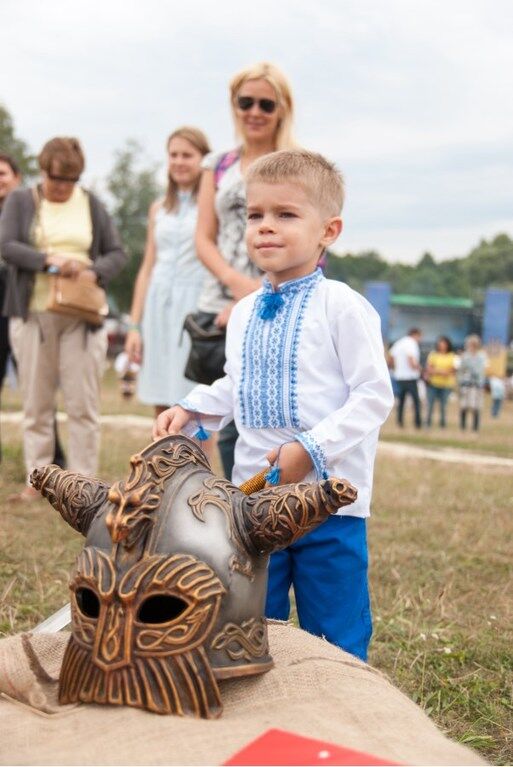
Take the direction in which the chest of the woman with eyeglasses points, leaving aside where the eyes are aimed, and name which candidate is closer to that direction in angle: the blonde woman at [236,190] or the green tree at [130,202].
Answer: the blonde woman

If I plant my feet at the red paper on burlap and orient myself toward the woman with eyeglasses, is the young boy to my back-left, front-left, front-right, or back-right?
front-right

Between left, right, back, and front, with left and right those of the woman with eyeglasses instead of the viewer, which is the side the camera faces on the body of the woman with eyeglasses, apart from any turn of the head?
front

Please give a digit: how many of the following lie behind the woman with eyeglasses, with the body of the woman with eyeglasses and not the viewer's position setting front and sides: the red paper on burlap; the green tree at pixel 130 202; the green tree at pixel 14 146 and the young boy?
2

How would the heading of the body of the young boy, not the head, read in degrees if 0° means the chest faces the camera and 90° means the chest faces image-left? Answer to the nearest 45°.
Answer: approximately 45°

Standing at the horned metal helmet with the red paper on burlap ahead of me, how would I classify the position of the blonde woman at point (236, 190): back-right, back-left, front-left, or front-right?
back-left

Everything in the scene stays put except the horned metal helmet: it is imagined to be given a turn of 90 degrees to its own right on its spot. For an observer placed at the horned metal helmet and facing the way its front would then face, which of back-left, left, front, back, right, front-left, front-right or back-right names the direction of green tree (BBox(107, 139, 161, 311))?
front-right

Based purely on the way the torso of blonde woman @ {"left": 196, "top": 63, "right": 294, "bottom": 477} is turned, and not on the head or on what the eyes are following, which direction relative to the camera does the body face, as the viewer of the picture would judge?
toward the camera

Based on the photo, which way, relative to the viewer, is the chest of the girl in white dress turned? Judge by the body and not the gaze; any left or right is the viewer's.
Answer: facing the viewer

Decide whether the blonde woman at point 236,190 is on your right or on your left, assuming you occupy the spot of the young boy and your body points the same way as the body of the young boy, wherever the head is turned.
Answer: on your right

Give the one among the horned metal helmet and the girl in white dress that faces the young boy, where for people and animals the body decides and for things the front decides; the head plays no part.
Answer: the girl in white dress

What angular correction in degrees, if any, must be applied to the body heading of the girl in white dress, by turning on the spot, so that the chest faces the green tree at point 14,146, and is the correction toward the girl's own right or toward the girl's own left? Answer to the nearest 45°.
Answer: approximately 180°
